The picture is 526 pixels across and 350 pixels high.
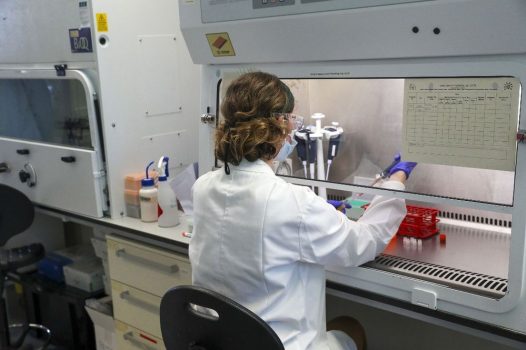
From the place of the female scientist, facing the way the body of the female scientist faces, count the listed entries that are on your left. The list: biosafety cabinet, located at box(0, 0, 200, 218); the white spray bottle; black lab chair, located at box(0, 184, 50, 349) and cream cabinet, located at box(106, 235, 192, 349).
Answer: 4

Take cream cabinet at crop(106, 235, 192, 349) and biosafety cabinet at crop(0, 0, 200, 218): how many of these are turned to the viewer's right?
0

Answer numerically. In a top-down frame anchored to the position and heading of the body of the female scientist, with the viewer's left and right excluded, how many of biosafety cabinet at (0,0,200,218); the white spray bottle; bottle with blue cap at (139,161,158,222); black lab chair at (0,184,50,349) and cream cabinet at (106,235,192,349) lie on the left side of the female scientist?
5

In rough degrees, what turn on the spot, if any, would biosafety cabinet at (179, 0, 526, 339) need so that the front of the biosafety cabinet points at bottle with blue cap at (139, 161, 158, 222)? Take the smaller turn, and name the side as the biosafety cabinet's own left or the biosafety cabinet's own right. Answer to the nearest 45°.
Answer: approximately 90° to the biosafety cabinet's own right

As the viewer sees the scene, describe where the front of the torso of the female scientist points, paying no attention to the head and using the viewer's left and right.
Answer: facing away from the viewer and to the right of the viewer

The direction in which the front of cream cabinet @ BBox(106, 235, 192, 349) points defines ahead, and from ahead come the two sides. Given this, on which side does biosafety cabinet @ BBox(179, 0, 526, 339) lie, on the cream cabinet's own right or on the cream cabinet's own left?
on the cream cabinet's own left

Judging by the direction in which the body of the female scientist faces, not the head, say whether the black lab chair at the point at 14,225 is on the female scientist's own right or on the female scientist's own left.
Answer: on the female scientist's own left

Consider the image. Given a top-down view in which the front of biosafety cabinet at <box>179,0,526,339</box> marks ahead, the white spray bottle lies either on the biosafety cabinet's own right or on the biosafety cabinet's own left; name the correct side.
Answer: on the biosafety cabinet's own right

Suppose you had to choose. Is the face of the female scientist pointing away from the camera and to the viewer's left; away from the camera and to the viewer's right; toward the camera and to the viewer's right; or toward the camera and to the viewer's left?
away from the camera and to the viewer's right

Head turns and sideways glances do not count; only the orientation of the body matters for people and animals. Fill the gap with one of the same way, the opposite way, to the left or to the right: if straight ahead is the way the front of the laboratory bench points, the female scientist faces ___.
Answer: the opposite way

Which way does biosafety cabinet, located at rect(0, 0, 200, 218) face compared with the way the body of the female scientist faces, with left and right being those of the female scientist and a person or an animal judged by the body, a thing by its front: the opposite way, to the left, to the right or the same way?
the opposite way

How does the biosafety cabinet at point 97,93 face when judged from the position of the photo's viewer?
facing the viewer and to the left of the viewer
